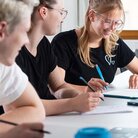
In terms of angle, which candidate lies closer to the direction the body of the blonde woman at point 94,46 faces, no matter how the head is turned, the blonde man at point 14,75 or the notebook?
the notebook

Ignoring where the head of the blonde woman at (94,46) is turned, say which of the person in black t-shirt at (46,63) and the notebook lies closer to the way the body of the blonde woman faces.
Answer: the notebook

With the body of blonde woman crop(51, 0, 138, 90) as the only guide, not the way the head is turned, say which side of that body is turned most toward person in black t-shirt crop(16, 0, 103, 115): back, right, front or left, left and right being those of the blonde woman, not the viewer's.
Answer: right

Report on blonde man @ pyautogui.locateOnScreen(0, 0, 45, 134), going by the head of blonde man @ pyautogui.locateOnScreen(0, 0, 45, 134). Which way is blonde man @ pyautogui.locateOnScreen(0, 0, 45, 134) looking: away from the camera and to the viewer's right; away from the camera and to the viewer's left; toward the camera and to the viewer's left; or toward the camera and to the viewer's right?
away from the camera and to the viewer's right

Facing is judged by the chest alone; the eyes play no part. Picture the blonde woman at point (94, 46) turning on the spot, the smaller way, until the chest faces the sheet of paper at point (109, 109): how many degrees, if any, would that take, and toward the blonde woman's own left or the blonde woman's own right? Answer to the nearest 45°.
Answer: approximately 45° to the blonde woman's own right

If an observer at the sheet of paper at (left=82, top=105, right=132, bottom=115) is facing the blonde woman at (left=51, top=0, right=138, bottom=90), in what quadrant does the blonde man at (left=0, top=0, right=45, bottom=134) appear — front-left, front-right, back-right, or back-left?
back-left
